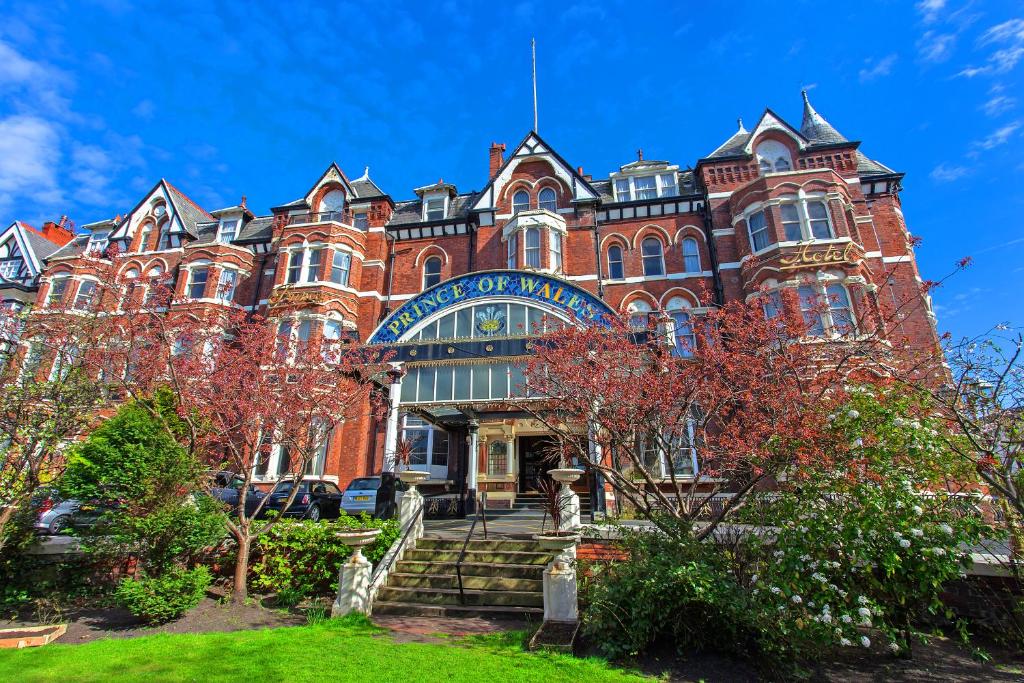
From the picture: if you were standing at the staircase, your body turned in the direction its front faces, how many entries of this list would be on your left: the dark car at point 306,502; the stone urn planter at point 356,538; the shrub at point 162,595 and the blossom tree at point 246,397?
0

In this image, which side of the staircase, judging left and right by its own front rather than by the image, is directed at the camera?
front

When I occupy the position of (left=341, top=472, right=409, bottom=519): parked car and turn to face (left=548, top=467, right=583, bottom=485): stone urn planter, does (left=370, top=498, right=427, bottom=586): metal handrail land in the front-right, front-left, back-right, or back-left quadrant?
front-right

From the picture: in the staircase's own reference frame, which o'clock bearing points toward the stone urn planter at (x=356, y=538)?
The stone urn planter is roughly at 3 o'clock from the staircase.

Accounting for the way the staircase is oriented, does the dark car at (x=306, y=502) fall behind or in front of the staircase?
behind

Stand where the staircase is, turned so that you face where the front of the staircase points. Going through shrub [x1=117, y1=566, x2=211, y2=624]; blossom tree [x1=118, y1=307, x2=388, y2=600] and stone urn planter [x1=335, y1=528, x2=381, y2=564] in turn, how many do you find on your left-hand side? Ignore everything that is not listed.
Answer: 0

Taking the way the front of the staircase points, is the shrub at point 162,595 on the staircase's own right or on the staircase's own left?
on the staircase's own right

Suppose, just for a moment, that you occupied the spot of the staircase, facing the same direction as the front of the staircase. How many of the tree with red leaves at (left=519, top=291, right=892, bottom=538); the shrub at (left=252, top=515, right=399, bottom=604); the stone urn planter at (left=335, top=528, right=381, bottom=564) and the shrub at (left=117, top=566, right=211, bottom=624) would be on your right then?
3

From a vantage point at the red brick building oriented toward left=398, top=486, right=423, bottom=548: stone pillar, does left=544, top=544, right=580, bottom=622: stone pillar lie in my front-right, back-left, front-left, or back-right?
front-left

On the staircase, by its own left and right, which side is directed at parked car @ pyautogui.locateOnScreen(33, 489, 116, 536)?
right

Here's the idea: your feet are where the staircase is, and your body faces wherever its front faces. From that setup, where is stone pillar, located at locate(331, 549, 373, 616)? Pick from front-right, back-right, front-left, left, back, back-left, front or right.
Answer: right

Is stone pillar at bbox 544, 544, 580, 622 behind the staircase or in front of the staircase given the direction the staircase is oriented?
in front

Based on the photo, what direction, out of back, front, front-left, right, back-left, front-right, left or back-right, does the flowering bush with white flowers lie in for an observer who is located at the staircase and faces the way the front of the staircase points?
front-left

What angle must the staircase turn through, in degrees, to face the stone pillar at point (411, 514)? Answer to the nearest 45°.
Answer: approximately 135° to its right
